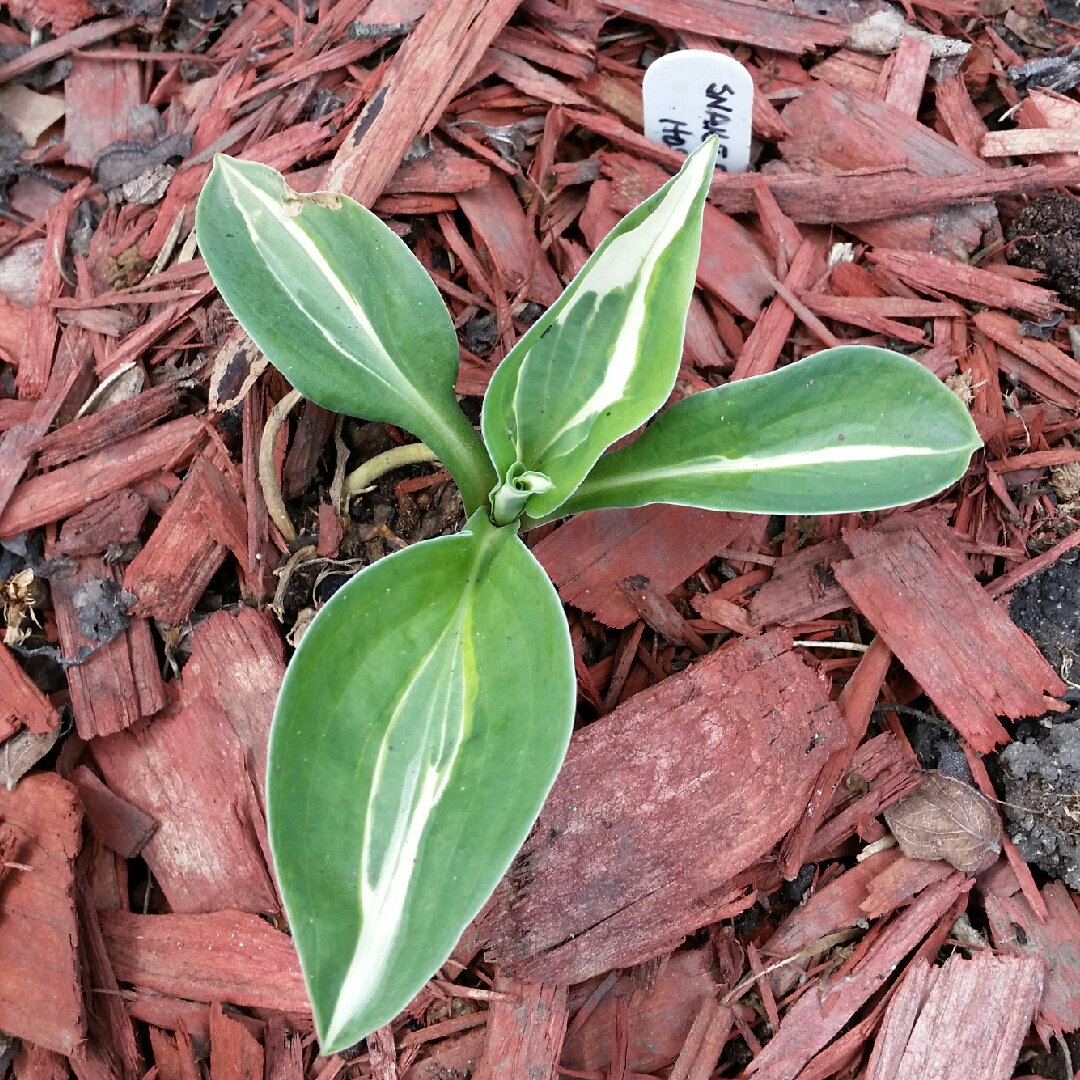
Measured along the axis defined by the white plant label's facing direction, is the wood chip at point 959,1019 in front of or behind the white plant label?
in front

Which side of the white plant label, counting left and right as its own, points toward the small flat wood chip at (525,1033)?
front

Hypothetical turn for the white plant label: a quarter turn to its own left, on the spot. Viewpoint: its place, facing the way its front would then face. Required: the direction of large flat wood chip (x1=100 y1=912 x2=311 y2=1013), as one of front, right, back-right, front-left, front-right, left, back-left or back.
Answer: back-right

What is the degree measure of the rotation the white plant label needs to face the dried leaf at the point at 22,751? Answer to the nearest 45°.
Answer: approximately 45° to its right

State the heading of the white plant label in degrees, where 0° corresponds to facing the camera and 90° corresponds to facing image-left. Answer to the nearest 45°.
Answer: approximately 0°
